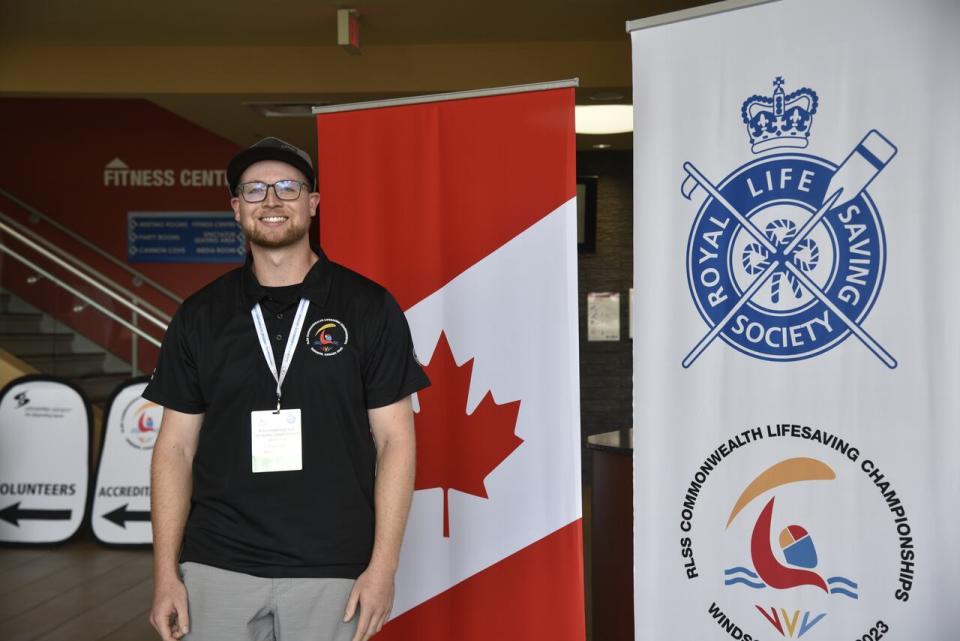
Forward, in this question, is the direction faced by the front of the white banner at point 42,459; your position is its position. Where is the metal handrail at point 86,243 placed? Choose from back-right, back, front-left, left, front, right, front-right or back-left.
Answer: back

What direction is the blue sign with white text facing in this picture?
toward the camera

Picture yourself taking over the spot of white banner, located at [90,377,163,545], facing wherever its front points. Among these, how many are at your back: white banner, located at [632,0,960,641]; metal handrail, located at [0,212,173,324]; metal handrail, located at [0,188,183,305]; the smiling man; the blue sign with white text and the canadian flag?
3

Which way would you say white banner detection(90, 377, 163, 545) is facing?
toward the camera

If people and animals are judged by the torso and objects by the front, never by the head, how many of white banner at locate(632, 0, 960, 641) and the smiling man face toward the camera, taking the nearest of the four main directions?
2

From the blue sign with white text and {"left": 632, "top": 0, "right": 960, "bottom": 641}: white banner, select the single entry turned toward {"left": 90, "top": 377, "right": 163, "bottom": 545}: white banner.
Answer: the blue sign with white text

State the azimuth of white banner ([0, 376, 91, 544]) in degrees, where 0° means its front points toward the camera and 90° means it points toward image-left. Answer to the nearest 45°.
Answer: approximately 0°

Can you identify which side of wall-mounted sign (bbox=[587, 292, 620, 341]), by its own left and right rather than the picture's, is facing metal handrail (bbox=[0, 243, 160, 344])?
right

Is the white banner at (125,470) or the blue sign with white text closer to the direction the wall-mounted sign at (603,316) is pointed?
the white banner

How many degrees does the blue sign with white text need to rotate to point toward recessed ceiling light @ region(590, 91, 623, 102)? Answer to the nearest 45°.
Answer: approximately 45° to its left
